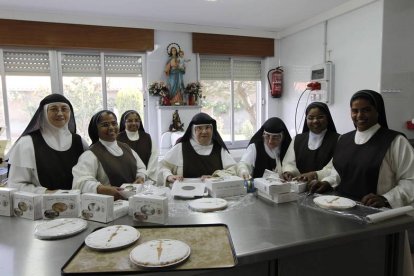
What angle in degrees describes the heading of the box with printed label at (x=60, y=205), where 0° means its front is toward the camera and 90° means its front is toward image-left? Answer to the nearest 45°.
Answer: approximately 0°

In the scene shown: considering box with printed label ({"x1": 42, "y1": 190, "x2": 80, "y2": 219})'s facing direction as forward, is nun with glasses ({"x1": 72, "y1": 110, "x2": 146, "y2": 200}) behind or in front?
behind

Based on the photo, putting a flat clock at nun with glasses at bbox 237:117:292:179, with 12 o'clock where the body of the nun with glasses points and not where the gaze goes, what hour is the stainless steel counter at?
The stainless steel counter is roughly at 12 o'clock from the nun with glasses.

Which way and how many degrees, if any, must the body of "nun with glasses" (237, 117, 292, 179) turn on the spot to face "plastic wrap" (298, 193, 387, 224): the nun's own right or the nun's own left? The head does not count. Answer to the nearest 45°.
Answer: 0° — they already face it

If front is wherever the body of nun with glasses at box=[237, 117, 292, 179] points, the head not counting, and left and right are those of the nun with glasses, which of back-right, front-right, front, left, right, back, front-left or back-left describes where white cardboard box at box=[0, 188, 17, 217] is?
front-right

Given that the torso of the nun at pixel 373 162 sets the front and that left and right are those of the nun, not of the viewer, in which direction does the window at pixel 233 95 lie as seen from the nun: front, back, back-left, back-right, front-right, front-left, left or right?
right
